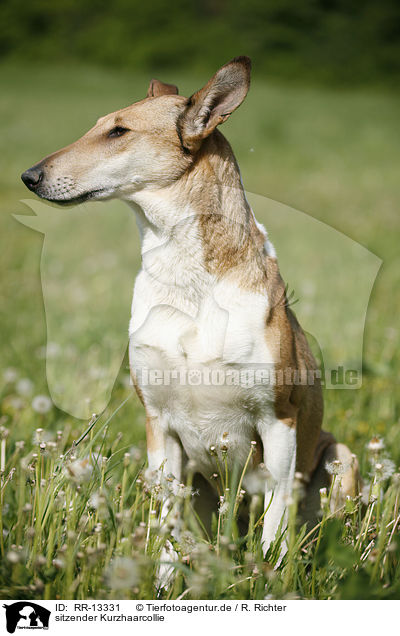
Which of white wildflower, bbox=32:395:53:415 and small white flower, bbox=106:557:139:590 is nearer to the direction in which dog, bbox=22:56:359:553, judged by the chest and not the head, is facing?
the small white flower

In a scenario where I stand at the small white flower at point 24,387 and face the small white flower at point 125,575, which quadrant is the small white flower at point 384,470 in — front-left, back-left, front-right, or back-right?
front-left

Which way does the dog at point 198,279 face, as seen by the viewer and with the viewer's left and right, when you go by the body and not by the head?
facing the viewer and to the left of the viewer

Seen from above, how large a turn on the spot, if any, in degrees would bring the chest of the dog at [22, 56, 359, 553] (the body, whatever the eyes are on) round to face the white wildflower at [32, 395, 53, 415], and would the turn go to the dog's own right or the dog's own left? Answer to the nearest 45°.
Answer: approximately 90° to the dog's own right

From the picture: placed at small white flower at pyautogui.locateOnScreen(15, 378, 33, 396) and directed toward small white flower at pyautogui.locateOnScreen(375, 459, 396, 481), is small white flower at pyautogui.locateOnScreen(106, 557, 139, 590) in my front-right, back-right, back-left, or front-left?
front-right

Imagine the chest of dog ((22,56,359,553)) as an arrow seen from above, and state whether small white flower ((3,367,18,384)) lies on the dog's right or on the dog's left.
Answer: on the dog's right

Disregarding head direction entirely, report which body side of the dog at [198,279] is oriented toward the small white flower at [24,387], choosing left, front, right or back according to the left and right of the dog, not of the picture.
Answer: right

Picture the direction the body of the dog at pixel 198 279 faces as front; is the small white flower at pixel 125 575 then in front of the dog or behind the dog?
in front
